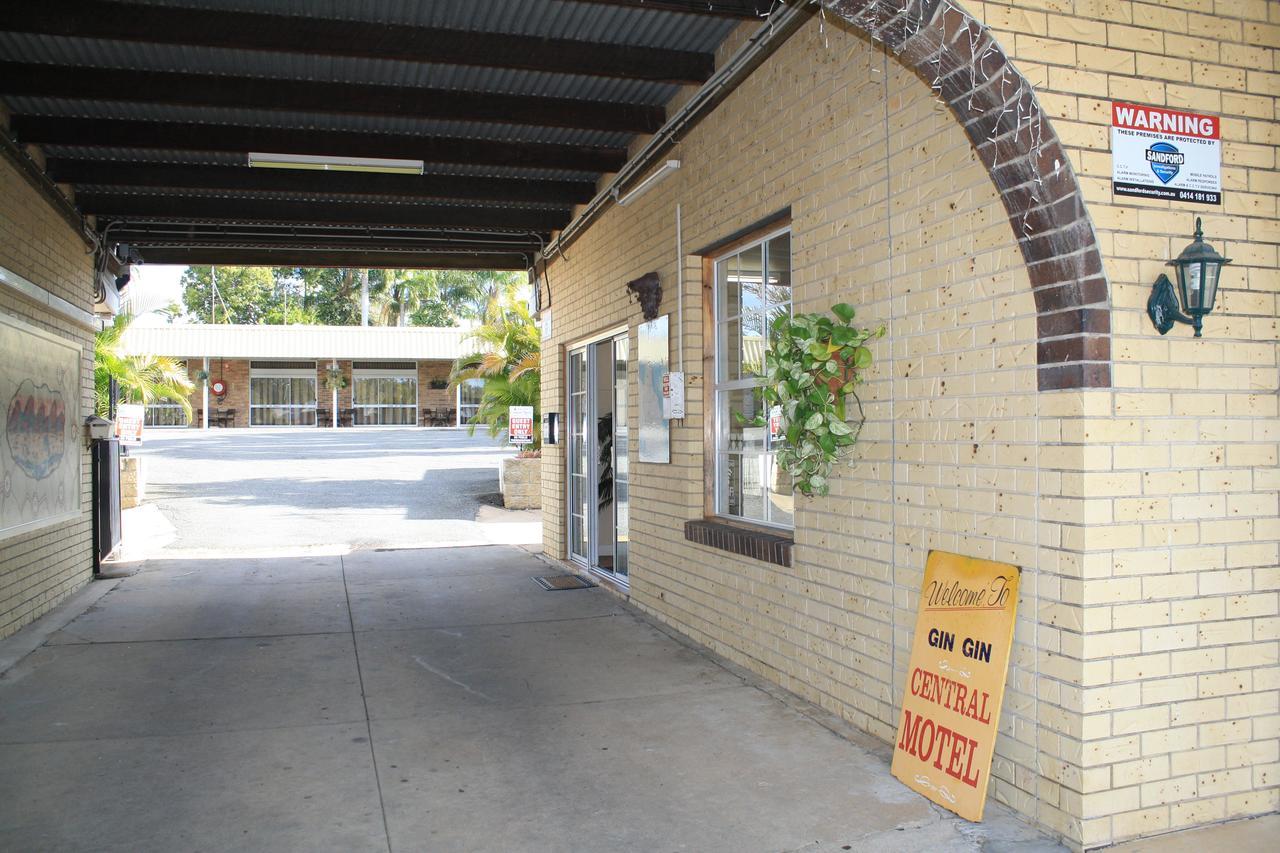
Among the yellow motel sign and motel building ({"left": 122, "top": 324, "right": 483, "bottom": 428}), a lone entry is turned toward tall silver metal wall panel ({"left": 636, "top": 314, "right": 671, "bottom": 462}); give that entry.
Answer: the motel building

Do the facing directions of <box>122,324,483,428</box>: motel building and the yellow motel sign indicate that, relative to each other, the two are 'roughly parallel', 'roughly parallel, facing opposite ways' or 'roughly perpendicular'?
roughly perpendicular

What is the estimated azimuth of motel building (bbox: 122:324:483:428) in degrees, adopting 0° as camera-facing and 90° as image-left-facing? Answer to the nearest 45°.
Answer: approximately 0°

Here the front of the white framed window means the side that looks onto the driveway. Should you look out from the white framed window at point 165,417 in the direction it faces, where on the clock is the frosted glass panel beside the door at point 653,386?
The frosted glass panel beside the door is roughly at 12 o'clock from the white framed window.

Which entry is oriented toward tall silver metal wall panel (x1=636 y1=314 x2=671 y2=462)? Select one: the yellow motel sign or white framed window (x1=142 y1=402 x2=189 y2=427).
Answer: the white framed window

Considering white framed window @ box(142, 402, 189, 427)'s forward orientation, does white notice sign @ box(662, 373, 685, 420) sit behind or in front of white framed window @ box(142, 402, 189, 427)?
in front

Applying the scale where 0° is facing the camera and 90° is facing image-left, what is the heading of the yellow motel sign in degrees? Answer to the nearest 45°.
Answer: approximately 45°

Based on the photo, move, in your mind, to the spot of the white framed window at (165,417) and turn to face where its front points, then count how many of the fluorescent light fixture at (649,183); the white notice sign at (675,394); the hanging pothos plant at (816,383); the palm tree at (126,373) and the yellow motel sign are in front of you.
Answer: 5

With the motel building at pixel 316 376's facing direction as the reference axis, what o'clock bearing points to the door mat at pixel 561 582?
The door mat is roughly at 12 o'clock from the motel building.

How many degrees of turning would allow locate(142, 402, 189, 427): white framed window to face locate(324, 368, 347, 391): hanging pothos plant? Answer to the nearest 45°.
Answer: approximately 45° to its left
